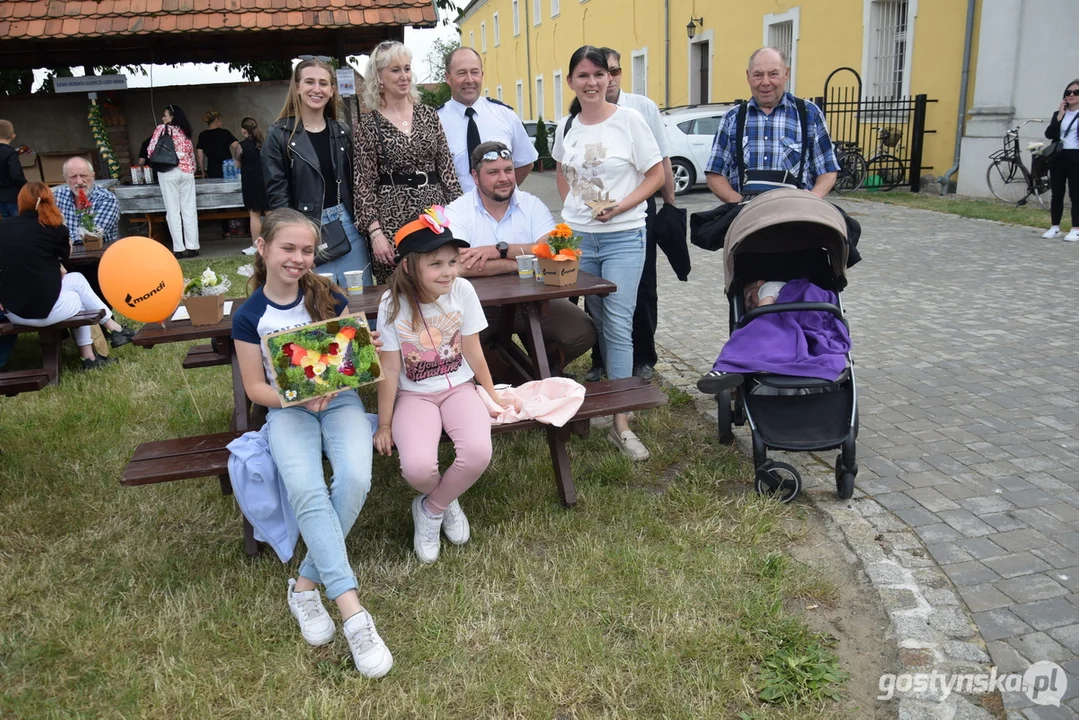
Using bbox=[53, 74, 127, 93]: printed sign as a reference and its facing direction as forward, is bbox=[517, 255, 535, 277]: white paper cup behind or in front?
in front

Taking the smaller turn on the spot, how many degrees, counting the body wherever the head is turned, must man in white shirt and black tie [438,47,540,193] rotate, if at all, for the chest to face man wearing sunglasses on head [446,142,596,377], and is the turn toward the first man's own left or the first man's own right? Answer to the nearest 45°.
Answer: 0° — they already face them

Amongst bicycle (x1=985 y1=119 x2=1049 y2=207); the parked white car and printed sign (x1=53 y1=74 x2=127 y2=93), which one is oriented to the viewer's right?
the parked white car

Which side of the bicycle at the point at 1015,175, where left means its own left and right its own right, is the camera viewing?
left

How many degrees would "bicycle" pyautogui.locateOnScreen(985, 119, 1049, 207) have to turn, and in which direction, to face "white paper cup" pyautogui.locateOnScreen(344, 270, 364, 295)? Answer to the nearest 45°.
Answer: approximately 90° to its left

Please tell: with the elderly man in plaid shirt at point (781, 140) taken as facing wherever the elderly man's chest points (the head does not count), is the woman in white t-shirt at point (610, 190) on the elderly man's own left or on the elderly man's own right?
on the elderly man's own right
